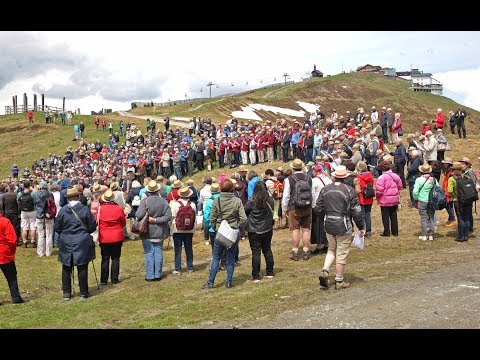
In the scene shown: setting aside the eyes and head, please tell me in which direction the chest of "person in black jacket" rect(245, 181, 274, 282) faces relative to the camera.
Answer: away from the camera

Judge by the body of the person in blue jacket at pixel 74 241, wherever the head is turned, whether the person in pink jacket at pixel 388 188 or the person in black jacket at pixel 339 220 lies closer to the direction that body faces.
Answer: the person in pink jacket

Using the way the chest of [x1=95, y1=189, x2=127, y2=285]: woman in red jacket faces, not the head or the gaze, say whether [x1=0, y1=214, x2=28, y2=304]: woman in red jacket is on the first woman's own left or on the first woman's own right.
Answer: on the first woman's own left

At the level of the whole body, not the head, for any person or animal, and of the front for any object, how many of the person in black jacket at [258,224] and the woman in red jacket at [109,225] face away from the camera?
2

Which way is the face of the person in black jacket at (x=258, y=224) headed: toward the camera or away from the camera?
away from the camera

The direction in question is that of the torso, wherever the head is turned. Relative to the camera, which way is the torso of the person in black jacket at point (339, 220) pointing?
away from the camera

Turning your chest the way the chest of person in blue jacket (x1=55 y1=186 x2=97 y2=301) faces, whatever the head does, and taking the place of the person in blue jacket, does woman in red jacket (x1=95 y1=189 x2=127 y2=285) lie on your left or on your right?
on your right

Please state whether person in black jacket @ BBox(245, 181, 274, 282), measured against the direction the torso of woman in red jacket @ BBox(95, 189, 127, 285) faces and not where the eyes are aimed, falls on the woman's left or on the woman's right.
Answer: on the woman's right

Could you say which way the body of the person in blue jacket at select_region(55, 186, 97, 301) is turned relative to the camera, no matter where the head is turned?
away from the camera

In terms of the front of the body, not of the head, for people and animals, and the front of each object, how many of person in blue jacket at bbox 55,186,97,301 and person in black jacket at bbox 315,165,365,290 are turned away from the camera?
2

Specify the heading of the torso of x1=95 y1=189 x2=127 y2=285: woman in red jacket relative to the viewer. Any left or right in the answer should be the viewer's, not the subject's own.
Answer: facing away from the viewer
